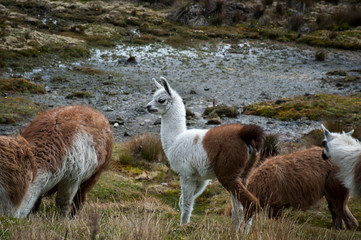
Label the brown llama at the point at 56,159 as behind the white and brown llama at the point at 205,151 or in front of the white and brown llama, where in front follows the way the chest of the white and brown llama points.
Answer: in front

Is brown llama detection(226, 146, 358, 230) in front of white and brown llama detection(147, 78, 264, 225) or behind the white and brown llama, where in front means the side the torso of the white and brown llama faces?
behind

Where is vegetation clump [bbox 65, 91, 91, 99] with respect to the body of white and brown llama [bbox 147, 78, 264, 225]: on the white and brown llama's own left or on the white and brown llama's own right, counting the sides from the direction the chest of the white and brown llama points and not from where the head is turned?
on the white and brown llama's own right

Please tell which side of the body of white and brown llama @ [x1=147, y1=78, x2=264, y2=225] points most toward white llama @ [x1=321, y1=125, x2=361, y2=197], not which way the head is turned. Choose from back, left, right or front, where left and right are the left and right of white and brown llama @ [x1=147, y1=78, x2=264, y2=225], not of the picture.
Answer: back

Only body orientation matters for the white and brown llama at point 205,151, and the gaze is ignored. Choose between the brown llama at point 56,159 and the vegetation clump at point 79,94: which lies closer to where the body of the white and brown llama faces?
the brown llama

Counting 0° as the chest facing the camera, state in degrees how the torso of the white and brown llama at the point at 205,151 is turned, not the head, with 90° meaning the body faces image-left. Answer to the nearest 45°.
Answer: approximately 90°
